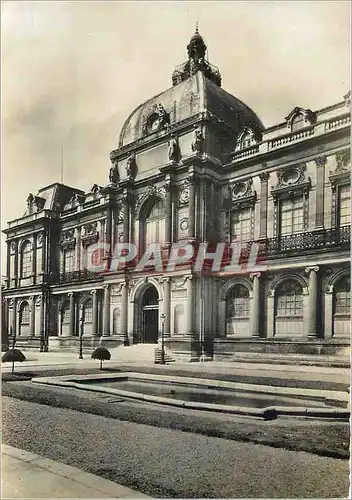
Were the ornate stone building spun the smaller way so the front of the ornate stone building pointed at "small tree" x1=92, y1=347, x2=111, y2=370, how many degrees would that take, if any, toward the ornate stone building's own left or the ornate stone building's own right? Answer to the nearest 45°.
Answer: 0° — it already faces it

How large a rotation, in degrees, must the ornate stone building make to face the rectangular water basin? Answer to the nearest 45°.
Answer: approximately 45° to its left
